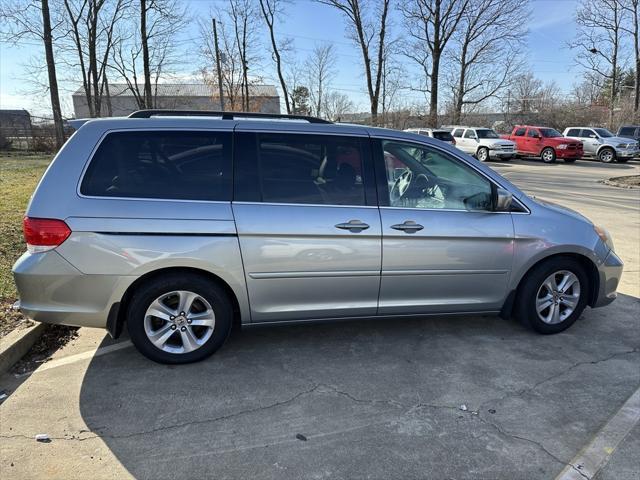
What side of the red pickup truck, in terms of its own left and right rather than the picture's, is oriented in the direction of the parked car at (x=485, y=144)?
right

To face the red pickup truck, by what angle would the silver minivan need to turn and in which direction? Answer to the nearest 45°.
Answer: approximately 45° to its left

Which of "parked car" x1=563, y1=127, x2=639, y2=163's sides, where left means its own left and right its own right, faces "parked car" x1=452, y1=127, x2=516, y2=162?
right

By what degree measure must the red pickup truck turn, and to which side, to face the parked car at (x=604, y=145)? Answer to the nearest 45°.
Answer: approximately 45° to its left

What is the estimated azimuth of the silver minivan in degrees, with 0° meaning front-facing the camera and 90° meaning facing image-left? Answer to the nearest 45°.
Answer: approximately 270°

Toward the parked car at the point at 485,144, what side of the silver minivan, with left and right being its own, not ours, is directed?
left

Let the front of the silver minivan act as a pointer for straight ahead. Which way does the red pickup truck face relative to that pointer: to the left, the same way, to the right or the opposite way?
to the right

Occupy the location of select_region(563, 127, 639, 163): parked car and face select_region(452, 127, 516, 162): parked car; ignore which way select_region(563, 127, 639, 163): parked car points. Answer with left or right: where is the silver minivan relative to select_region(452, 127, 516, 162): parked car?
left

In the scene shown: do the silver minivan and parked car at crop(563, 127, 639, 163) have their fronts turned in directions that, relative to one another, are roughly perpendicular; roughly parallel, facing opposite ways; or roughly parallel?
roughly perpendicular

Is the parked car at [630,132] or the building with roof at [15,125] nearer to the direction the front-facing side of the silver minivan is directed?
the parked car

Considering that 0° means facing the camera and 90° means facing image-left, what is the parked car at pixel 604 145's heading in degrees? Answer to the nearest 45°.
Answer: approximately 315°

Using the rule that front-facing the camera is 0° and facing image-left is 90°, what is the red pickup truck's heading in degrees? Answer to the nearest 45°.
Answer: approximately 315°
